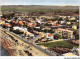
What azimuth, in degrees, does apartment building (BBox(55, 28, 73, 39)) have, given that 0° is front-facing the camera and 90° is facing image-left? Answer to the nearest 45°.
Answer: approximately 45°
